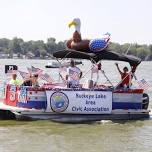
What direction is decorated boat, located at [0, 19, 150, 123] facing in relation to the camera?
to the viewer's left
